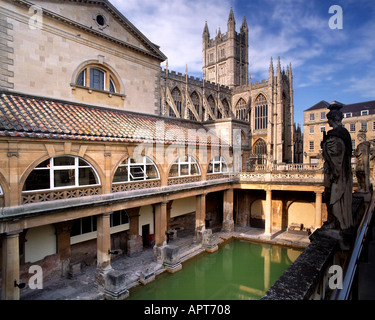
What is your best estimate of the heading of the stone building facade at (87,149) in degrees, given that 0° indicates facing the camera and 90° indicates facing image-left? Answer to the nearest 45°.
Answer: approximately 315°

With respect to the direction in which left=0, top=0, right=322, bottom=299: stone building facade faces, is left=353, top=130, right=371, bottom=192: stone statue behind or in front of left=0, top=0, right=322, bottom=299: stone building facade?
in front

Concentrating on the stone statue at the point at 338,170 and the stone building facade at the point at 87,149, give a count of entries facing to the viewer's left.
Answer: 1

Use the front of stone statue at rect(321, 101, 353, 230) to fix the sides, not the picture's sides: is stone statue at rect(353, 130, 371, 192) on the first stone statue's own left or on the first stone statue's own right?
on the first stone statue's own right

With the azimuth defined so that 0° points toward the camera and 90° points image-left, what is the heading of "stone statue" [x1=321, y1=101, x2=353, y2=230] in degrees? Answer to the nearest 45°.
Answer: approximately 90°

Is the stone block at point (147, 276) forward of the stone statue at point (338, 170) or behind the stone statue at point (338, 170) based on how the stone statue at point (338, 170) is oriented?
forward

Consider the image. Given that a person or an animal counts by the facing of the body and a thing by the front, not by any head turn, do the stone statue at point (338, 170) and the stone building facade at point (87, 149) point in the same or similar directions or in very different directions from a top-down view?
very different directions
